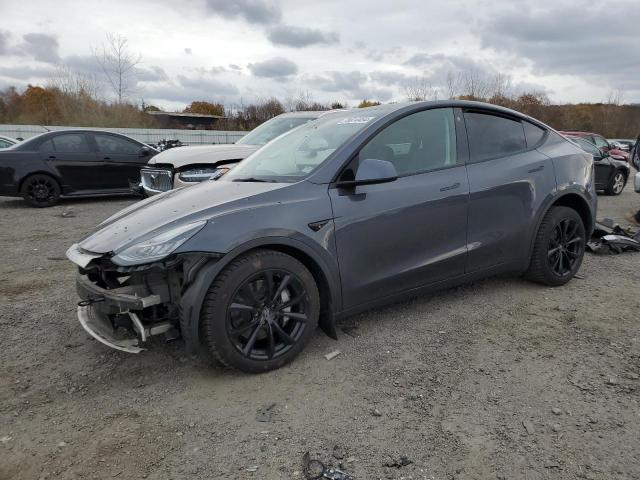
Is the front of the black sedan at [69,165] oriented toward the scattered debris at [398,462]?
no

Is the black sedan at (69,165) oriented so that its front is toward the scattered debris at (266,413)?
no

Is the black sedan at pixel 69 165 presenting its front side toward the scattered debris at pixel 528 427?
no
